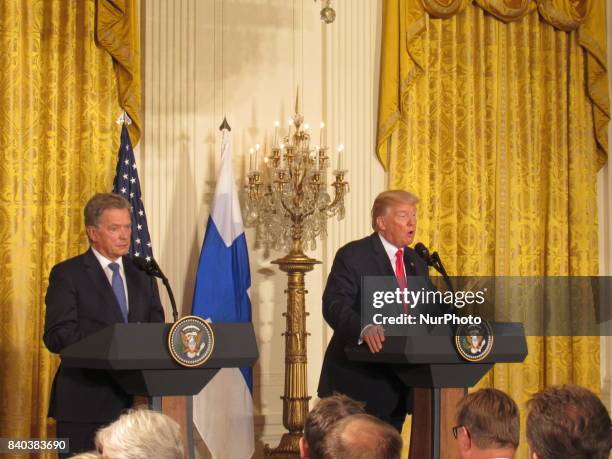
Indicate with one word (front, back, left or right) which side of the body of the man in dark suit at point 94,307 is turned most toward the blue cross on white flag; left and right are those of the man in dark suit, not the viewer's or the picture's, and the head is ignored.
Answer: left

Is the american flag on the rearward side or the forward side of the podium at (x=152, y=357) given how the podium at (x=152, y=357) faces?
on the rearward side

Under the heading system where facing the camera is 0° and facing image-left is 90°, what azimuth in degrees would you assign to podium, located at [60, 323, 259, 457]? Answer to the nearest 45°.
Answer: approximately 315°

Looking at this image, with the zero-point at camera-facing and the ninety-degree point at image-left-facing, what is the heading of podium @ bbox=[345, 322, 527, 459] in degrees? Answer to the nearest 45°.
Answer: approximately 315°

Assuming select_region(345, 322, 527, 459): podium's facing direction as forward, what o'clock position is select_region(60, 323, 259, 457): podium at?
select_region(60, 323, 259, 457): podium is roughly at 4 o'clock from select_region(345, 322, 527, 459): podium.

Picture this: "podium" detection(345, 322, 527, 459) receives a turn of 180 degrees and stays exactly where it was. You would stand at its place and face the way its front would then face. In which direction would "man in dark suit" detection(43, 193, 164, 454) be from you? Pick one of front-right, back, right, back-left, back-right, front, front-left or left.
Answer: front-left

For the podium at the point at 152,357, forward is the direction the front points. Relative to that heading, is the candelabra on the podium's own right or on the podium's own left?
on the podium's own left

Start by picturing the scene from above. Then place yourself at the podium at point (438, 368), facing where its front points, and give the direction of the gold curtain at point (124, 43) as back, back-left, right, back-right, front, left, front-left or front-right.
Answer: back

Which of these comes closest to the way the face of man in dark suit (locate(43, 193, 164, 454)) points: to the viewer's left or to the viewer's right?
to the viewer's right

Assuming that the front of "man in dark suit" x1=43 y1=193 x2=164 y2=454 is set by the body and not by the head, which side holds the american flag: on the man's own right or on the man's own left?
on the man's own left
